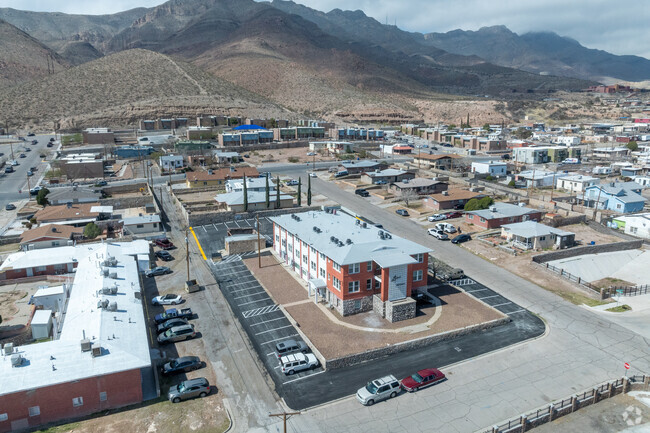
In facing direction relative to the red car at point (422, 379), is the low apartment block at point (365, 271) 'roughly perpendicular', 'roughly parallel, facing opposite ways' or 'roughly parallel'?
roughly perpendicular

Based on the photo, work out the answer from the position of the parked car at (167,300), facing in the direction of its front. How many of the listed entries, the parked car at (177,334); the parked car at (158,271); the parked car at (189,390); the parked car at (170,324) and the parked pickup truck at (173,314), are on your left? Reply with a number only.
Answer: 4

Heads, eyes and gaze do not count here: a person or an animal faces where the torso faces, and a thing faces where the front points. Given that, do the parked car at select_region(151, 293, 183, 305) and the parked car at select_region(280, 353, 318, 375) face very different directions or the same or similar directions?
very different directions

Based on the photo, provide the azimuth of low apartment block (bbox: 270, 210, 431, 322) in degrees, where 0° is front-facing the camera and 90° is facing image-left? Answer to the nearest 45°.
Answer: approximately 315°

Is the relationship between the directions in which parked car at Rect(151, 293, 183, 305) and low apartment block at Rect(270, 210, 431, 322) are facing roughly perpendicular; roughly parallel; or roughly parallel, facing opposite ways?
roughly perpendicular
